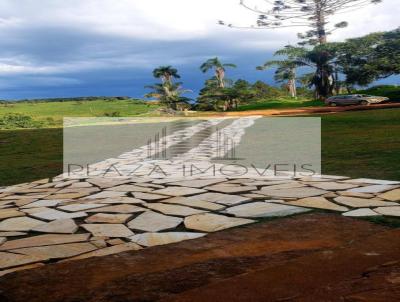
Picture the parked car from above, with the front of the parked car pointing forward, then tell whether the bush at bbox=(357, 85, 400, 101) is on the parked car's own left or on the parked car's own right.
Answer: on the parked car's own left

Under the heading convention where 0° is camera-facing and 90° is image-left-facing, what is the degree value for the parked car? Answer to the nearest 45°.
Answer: approximately 270°

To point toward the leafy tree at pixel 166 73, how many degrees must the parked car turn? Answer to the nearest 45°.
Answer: approximately 180°

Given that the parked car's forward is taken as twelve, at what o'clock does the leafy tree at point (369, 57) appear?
The leafy tree is roughly at 9 o'clock from the parked car.
